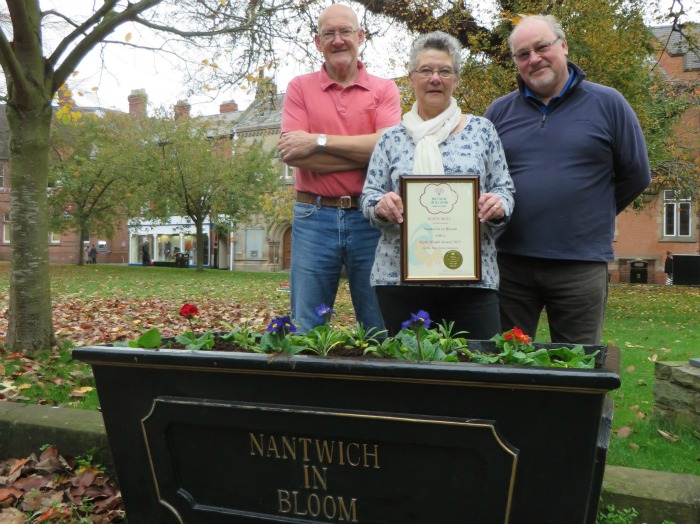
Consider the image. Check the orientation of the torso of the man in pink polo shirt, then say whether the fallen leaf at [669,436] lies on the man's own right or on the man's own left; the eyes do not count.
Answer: on the man's own left

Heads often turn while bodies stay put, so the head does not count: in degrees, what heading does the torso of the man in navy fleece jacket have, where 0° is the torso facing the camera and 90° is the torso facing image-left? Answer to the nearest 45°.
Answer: approximately 45°

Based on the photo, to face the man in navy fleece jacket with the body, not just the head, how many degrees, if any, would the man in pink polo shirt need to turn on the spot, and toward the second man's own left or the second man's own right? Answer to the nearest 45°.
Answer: approximately 90° to the second man's own left

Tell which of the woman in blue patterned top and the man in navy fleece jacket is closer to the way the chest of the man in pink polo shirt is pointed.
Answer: the woman in blue patterned top

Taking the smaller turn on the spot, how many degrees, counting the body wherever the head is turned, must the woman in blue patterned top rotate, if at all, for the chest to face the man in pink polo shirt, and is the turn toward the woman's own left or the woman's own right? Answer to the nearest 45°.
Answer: approximately 135° to the woman's own right

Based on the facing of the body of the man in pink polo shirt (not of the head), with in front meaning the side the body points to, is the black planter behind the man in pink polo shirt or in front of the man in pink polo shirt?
in front

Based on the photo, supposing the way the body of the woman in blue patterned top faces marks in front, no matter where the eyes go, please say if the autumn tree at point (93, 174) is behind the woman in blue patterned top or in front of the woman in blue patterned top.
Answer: behind

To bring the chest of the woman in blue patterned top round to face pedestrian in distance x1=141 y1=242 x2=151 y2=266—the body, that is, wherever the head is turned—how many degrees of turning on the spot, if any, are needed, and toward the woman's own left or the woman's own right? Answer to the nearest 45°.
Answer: approximately 135° to the woman's own right
